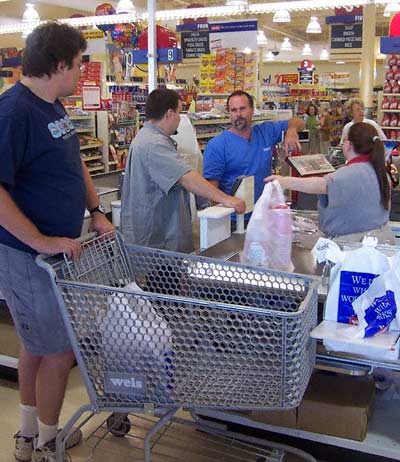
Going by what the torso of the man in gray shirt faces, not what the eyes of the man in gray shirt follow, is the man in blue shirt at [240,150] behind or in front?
in front

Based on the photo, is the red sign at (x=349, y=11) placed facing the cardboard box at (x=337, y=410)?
yes

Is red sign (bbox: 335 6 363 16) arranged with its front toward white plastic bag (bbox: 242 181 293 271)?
yes

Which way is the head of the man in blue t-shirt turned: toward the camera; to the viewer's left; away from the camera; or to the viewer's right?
to the viewer's right

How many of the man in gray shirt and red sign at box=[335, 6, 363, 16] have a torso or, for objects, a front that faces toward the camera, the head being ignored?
1

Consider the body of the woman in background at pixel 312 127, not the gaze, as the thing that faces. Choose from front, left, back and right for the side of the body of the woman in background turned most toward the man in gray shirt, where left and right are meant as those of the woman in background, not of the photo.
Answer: front

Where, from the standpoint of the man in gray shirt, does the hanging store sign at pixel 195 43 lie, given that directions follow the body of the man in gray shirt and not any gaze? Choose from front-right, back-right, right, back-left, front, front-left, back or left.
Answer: front-left

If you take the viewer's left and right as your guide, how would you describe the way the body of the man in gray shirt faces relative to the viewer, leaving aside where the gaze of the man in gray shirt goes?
facing away from the viewer and to the right of the viewer

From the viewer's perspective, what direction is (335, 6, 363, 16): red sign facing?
toward the camera

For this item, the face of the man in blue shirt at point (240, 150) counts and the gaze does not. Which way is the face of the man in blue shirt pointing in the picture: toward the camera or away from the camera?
toward the camera

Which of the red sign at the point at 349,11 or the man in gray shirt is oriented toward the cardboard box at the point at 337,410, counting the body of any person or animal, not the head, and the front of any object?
the red sign

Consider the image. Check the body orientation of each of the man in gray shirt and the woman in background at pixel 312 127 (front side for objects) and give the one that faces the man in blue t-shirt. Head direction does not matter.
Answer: the woman in background

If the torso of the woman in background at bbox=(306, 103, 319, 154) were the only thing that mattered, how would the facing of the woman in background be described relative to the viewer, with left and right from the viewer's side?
facing the viewer

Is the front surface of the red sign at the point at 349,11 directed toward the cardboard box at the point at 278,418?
yes

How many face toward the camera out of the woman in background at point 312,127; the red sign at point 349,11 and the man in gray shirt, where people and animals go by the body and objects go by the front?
2

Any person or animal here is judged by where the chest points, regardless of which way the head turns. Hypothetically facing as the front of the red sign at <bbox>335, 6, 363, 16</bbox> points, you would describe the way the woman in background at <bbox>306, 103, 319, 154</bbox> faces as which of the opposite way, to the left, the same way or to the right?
the same way

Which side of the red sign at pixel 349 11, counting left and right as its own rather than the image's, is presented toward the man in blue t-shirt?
front
